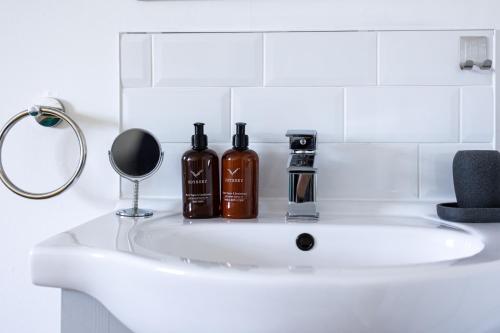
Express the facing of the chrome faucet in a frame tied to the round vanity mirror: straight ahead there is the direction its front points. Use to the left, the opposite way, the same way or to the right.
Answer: the same way

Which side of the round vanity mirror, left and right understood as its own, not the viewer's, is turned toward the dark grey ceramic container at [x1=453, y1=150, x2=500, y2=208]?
left

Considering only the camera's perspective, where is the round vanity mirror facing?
facing the viewer

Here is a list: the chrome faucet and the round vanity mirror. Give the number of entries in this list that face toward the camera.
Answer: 2

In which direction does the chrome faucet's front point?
toward the camera
